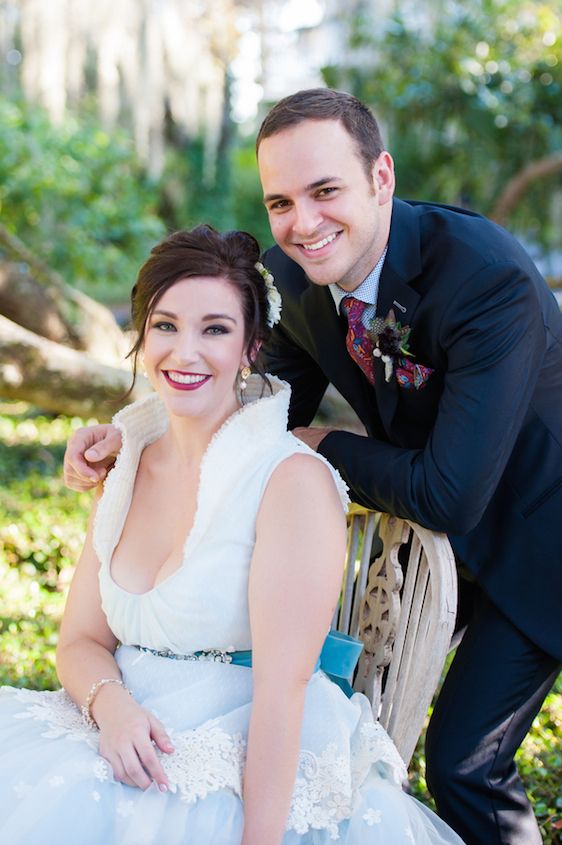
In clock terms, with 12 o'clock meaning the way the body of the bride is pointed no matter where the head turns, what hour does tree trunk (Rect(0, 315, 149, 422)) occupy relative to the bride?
The tree trunk is roughly at 4 o'clock from the bride.

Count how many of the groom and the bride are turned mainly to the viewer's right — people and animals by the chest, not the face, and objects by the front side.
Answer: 0

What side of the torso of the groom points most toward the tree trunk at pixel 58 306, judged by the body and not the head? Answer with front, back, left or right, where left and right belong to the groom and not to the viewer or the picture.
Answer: right

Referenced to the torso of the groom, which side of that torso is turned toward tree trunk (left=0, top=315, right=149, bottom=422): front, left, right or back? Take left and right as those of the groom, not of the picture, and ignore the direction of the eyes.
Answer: right

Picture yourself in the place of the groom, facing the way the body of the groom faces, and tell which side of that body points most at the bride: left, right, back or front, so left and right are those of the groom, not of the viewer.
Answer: front

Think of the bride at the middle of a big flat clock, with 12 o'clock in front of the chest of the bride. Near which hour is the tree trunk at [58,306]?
The tree trunk is roughly at 4 o'clock from the bride.

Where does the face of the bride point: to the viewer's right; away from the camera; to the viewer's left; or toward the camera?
toward the camera

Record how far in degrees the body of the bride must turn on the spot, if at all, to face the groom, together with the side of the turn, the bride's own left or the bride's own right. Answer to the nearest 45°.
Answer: approximately 180°

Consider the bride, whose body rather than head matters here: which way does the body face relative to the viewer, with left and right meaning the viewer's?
facing the viewer and to the left of the viewer

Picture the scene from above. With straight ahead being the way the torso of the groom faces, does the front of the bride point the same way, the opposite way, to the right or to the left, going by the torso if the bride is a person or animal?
the same way
